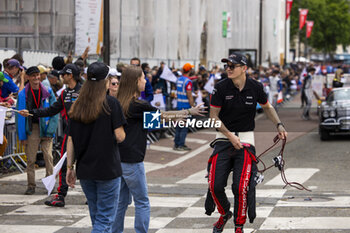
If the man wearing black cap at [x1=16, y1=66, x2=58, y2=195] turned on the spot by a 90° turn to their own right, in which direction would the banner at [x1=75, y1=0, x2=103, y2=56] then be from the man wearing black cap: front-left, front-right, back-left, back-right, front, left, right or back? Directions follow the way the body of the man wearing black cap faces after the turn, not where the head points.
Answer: right

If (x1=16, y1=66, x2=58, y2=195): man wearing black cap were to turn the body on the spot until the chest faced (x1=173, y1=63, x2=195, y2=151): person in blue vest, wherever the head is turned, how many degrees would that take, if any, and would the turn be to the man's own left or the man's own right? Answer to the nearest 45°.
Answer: approximately 135° to the man's own left

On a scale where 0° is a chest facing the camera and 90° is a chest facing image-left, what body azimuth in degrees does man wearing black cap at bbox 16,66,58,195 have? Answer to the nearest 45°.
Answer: approximately 0°

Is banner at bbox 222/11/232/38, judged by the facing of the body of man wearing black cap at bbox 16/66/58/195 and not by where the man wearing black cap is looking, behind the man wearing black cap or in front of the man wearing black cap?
behind

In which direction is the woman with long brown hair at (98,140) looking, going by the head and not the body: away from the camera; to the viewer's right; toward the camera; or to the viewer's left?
away from the camera

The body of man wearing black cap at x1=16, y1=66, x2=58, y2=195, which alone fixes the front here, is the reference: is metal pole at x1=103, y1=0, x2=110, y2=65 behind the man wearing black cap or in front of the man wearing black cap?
behind

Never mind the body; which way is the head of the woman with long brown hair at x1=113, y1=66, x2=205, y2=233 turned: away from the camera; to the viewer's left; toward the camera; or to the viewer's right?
to the viewer's right
